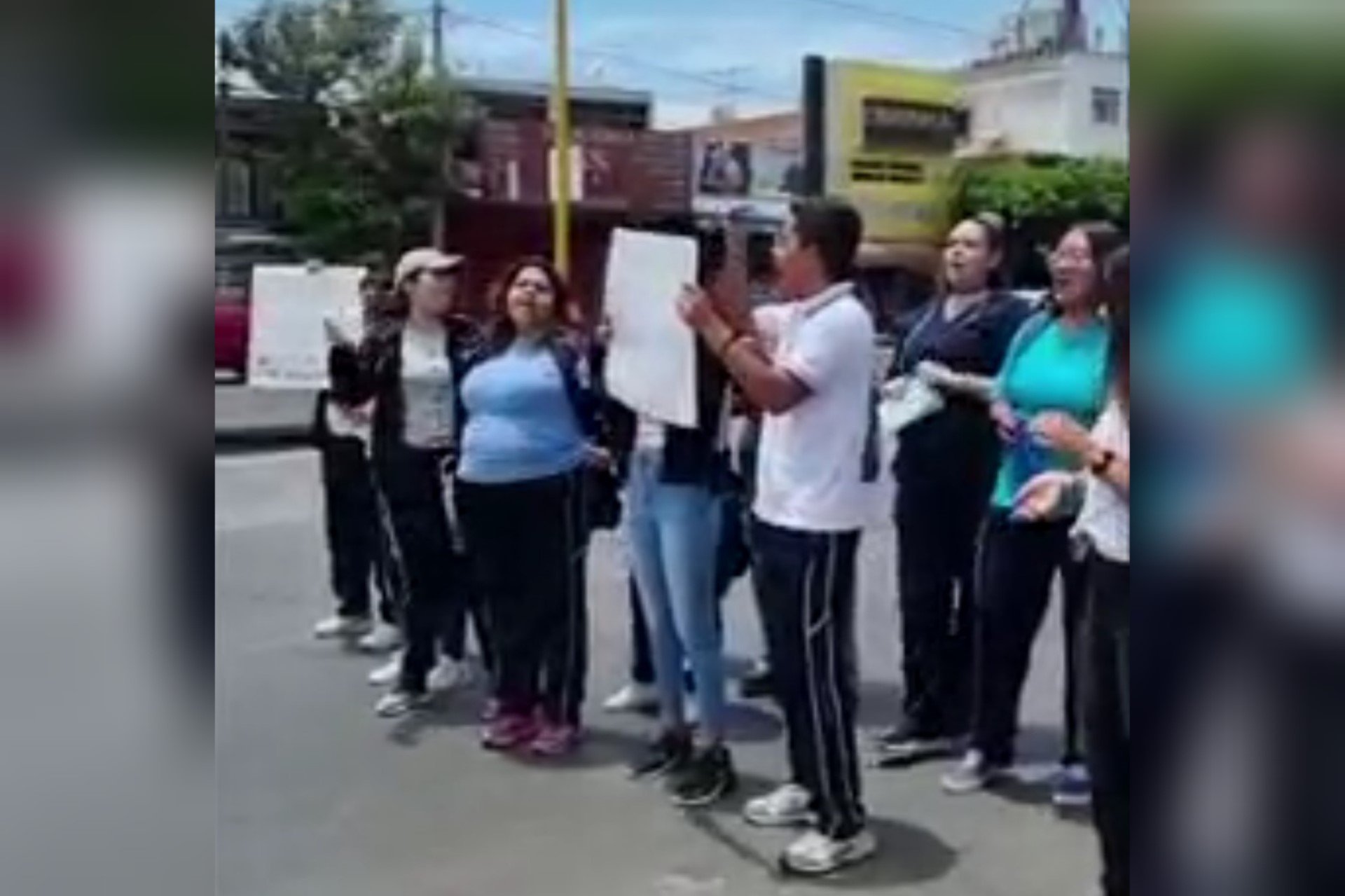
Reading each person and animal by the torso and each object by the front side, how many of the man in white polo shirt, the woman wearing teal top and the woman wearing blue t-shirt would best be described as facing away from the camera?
0

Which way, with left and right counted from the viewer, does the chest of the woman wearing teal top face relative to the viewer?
facing the viewer and to the left of the viewer

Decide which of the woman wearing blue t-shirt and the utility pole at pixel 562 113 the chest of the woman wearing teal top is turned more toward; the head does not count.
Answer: the woman wearing blue t-shirt

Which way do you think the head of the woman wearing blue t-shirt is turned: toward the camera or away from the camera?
toward the camera

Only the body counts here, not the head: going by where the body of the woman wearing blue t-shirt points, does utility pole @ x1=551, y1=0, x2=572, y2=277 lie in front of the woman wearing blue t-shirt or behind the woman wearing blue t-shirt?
behind

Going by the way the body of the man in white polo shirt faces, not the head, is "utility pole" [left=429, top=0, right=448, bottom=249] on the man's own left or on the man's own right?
on the man's own right

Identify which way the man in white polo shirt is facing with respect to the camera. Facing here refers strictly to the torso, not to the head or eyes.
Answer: to the viewer's left

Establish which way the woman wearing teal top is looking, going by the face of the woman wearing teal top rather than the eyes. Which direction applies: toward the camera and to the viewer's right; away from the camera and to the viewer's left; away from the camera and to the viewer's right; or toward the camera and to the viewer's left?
toward the camera and to the viewer's left

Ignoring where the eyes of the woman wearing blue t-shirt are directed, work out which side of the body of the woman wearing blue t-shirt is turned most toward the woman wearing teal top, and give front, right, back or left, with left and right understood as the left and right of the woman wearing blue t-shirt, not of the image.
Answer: left

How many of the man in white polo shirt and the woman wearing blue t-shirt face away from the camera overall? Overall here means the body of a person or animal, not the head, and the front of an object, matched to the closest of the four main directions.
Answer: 0

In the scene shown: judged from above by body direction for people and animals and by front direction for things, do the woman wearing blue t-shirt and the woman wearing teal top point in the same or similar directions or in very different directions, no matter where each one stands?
same or similar directions
